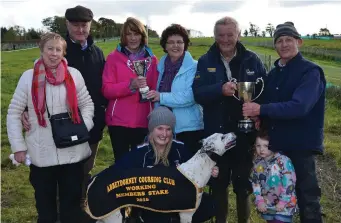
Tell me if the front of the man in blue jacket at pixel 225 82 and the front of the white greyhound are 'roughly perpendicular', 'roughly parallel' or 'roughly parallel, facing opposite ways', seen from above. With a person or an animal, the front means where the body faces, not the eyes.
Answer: roughly perpendicular

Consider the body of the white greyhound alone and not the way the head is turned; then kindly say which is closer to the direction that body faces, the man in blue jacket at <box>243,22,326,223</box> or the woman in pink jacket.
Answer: the man in blue jacket

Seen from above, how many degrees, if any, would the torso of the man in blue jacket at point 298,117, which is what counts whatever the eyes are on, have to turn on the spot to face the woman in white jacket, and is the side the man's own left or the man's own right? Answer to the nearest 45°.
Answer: approximately 45° to the man's own right

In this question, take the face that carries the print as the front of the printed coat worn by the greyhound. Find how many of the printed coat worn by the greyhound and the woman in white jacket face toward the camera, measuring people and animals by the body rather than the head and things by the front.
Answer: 2

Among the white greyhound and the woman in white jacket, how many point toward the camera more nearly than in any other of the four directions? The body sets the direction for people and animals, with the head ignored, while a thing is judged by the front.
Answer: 1

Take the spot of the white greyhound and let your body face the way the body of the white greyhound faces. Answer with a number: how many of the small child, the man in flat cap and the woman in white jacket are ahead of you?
1

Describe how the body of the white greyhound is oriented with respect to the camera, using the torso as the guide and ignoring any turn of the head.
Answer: to the viewer's right

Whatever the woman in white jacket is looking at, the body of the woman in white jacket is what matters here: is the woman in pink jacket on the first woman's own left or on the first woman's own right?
on the first woman's own left

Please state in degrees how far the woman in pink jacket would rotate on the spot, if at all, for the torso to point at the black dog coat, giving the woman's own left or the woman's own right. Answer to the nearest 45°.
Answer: approximately 45° to the woman's own right

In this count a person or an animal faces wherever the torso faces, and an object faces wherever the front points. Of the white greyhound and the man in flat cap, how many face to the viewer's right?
1

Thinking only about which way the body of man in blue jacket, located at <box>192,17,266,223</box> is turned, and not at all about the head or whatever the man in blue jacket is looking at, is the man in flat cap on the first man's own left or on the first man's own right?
on the first man's own right
